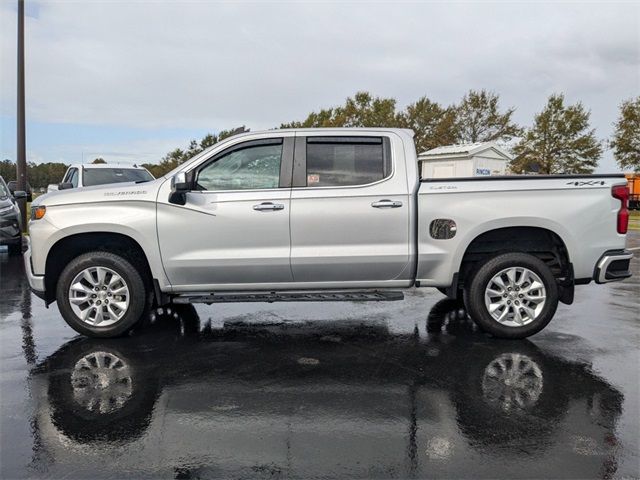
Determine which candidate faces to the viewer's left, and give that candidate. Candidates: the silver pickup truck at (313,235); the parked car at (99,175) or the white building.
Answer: the silver pickup truck

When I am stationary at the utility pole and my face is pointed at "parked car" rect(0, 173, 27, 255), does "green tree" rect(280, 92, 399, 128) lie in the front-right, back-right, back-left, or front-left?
back-left

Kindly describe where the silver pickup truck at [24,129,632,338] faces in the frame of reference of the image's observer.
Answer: facing to the left of the viewer

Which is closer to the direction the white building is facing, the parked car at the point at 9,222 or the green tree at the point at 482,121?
the parked car

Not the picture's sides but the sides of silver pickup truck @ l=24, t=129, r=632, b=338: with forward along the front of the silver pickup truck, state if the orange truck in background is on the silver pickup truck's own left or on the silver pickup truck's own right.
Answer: on the silver pickup truck's own right

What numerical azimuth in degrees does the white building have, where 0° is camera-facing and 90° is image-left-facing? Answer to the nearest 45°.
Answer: approximately 315°

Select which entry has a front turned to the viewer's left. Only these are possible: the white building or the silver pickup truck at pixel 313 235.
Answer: the silver pickup truck

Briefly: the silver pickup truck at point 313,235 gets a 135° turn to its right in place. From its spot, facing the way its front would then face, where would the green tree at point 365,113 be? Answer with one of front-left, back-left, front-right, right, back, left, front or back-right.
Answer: front-left

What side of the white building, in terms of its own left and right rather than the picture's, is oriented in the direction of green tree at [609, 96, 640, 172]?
left

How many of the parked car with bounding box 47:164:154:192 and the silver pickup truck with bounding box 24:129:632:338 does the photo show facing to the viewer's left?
1
